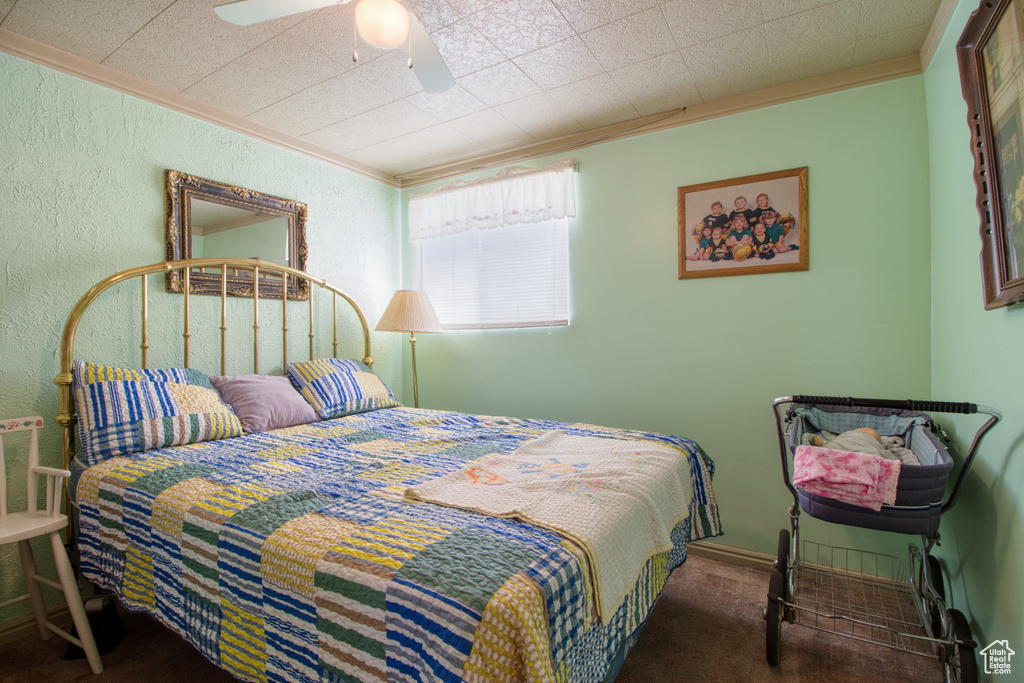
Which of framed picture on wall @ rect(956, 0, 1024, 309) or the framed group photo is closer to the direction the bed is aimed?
the framed picture on wall

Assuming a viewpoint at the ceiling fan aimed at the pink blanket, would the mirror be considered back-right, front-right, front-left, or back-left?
back-left

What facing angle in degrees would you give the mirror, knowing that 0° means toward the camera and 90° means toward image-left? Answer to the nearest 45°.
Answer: approximately 315°

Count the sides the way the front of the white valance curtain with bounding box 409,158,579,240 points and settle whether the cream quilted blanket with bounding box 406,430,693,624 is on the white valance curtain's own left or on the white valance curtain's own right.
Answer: on the white valance curtain's own left

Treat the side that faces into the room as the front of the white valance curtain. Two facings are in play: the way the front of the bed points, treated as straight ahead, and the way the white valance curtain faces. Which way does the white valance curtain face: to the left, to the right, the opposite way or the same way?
to the right

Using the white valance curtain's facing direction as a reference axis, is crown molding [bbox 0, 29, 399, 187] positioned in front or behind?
in front

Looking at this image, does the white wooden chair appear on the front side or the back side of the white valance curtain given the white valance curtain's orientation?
on the front side

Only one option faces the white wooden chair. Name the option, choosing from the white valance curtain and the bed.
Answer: the white valance curtain

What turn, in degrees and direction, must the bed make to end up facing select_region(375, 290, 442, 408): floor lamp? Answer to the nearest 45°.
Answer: approximately 135° to its left

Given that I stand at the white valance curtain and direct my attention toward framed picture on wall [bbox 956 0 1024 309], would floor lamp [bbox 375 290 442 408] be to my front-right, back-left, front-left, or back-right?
back-right

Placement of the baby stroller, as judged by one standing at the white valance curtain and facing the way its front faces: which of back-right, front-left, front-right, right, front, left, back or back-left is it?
left

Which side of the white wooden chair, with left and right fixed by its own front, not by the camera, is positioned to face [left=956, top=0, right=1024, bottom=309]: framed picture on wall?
front

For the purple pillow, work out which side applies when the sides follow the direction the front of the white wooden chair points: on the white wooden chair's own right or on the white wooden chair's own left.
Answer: on the white wooden chair's own left

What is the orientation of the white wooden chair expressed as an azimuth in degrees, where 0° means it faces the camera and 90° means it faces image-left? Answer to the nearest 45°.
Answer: approximately 315°
